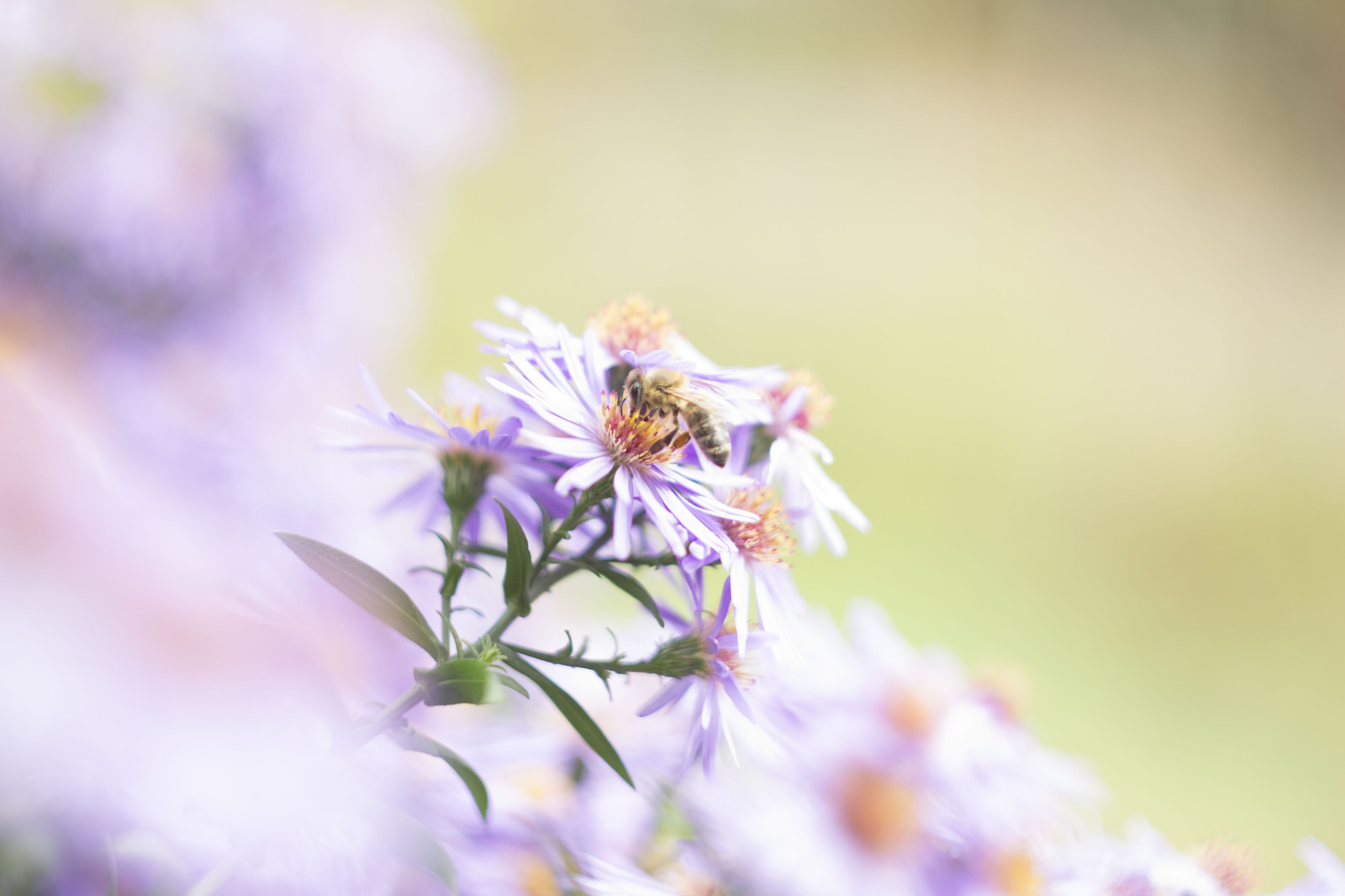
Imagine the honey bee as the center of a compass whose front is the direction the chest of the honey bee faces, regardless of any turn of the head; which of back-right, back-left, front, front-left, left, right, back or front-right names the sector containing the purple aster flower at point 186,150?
front-left

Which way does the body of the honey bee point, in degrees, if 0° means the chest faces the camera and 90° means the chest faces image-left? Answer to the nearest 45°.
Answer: approximately 90°
